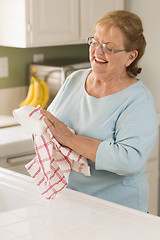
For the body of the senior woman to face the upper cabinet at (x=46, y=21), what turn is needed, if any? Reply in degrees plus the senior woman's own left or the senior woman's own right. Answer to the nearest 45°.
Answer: approximately 135° to the senior woman's own right

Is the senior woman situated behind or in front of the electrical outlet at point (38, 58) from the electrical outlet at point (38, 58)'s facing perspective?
in front

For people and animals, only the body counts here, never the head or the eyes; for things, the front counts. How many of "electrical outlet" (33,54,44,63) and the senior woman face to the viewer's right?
0

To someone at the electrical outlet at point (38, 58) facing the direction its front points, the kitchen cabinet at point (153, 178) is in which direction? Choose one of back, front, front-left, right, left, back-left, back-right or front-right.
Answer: front-left

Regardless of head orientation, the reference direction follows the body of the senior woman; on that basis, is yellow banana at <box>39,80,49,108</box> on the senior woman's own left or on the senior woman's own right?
on the senior woman's own right

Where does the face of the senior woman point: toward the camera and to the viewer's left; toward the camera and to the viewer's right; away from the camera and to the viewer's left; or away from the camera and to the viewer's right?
toward the camera and to the viewer's left

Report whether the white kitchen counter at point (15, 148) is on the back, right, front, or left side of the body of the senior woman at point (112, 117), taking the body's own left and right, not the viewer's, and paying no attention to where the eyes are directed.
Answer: right

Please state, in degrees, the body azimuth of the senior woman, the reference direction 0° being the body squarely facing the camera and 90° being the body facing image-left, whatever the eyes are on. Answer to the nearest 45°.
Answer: approximately 45°

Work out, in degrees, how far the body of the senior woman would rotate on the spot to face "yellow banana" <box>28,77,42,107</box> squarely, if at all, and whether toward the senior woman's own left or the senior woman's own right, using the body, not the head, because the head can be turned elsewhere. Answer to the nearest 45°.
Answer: approximately 135° to the senior woman's own right
